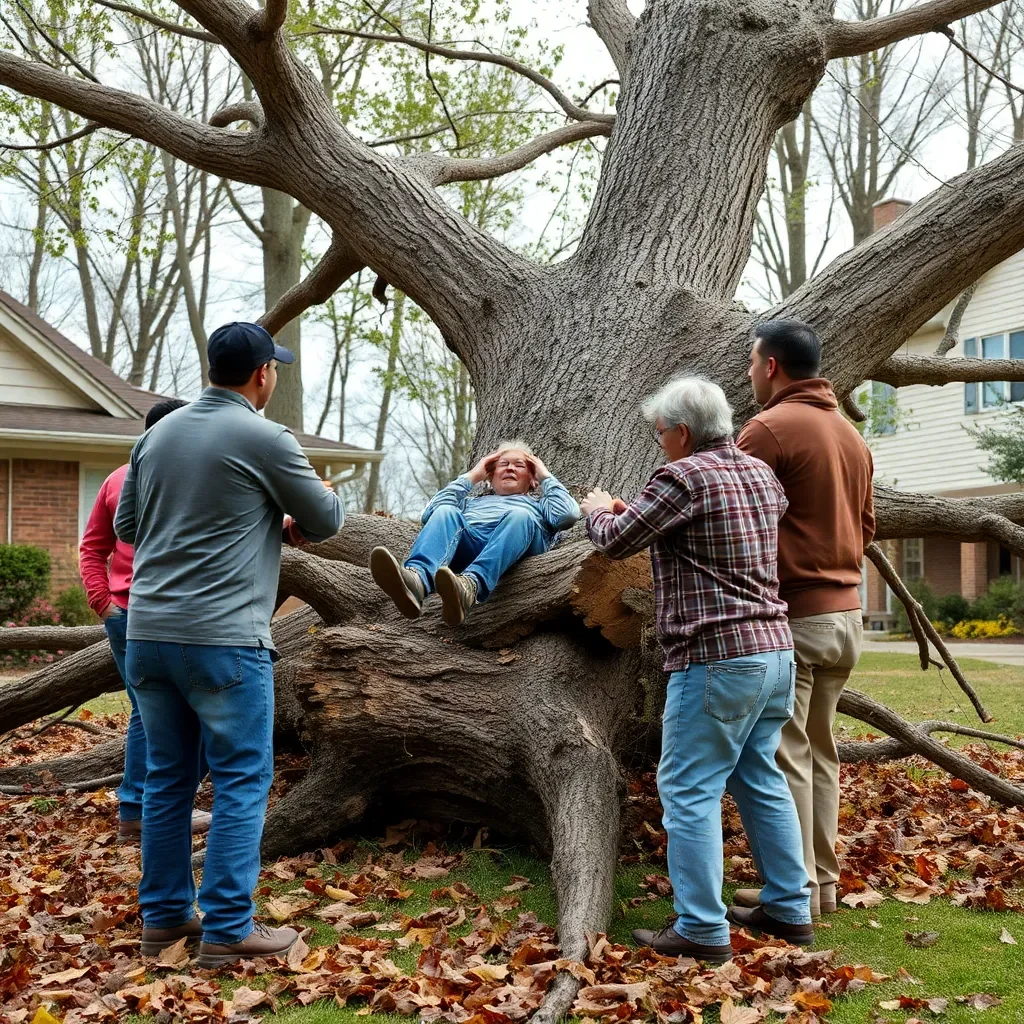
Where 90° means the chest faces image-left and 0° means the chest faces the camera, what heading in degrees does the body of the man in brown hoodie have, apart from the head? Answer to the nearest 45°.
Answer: approximately 135°

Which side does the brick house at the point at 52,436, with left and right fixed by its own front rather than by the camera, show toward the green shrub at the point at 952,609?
left

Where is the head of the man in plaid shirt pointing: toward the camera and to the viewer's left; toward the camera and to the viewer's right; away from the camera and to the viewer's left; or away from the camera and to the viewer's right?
away from the camera and to the viewer's left

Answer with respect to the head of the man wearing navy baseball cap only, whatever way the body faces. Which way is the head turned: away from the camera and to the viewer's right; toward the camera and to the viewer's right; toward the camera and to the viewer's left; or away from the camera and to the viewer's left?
away from the camera and to the viewer's right

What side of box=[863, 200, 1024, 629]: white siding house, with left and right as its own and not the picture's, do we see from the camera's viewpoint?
front

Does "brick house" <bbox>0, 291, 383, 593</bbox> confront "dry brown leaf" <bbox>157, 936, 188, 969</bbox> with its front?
yes

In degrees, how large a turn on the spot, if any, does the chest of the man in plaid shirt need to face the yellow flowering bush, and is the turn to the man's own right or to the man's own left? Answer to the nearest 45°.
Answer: approximately 45° to the man's own right

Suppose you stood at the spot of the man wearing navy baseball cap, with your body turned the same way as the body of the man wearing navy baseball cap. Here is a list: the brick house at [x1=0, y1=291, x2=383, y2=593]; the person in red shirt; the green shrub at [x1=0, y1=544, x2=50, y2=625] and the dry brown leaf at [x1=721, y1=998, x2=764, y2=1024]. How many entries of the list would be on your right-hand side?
1

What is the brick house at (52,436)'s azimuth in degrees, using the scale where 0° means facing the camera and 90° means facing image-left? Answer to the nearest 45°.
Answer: approximately 0°

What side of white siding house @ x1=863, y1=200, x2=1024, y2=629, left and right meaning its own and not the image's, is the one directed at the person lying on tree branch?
front

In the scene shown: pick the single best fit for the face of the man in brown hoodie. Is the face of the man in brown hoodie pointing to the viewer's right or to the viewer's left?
to the viewer's left

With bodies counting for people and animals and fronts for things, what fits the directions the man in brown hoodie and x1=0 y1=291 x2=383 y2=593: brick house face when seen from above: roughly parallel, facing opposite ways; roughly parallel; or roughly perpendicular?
roughly parallel, facing opposite ways

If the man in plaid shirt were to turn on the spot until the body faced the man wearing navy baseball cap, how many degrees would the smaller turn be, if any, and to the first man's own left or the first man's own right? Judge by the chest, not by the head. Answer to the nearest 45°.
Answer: approximately 45° to the first man's own left

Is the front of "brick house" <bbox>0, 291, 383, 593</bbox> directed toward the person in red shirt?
yes

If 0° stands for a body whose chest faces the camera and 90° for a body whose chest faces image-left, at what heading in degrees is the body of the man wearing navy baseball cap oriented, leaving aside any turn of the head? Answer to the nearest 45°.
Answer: approximately 225°
